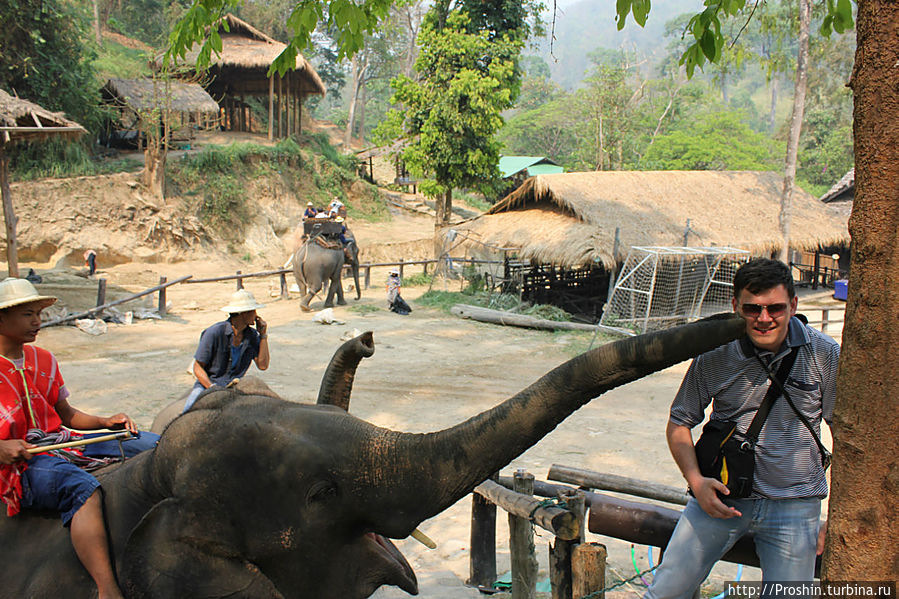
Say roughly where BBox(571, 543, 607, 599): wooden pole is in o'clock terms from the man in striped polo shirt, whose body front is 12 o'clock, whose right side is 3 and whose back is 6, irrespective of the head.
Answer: The wooden pole is roughly at 3 o'clock from the man in striped polo shirt.

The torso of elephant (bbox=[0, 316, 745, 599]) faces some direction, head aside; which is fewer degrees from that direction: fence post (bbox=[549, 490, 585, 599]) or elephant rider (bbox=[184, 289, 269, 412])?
the fence post

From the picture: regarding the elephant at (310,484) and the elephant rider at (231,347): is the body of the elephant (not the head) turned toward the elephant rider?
no

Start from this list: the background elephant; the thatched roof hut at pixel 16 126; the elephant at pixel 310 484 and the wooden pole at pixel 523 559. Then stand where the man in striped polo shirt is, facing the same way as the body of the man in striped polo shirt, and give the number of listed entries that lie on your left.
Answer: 0

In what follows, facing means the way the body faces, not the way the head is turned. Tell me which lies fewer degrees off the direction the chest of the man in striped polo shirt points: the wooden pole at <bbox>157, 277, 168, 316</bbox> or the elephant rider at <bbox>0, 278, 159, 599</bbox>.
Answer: the elephant rider

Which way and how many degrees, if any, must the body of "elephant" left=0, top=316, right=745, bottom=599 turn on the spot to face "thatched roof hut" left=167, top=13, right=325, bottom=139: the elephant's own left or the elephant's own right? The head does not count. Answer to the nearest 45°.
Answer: approximately 90° to the elephant's own left

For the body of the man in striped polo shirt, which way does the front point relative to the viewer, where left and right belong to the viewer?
facing the viewer

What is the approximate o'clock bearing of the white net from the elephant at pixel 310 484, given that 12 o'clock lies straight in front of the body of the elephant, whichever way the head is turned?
The white net is roughly at 10 o'clock from the elephant.

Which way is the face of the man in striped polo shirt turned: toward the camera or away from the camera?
toward the camera

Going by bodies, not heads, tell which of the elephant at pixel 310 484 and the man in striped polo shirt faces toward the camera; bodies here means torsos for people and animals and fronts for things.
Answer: the man in striped polo shirt

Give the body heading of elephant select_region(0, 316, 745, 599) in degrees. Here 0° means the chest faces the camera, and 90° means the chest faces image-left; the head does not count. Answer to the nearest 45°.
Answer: approximately 270°

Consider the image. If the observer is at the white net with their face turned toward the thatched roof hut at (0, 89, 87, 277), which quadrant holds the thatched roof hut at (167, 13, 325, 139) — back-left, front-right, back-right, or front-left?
front-right
